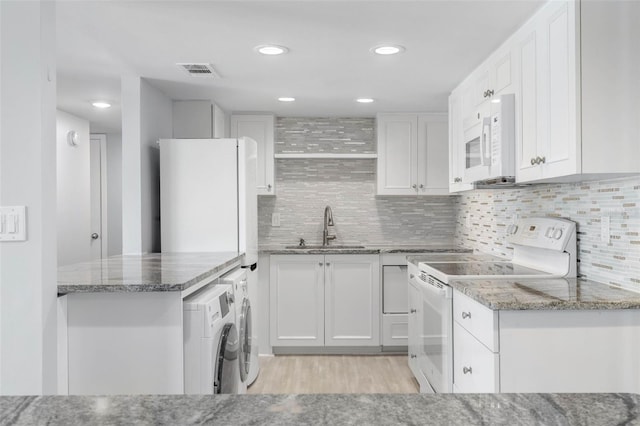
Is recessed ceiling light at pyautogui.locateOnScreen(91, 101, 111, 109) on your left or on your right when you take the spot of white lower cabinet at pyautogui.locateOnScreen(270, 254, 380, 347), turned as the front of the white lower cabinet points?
on your right

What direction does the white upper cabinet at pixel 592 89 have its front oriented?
to the viewer's left

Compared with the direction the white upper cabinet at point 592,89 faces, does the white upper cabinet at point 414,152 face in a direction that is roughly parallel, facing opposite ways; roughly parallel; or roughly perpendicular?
roughly perpendicular

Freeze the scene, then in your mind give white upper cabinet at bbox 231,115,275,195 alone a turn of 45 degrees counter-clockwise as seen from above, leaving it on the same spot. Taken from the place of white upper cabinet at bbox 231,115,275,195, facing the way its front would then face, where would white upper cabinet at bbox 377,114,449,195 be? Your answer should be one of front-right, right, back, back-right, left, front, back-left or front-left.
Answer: front-left

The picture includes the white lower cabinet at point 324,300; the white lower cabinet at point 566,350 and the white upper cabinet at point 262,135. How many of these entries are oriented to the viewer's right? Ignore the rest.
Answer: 0

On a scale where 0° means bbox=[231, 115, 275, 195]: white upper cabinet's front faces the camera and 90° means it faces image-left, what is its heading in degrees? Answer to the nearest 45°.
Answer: approximately 0°

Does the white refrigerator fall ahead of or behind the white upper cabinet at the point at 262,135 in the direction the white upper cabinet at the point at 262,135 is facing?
ahead

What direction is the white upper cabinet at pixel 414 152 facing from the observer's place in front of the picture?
facing the viewer

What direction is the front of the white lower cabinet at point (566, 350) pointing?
to the viewer's left

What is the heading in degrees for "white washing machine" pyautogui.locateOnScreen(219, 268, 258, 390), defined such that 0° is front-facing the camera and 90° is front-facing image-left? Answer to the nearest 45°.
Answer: approximately 270°

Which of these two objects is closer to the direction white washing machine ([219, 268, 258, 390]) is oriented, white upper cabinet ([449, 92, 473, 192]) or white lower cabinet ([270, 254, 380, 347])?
the white upper cabinet

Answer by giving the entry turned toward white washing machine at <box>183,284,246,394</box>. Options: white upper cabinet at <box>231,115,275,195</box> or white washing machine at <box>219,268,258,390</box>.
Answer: the white upper cabinet

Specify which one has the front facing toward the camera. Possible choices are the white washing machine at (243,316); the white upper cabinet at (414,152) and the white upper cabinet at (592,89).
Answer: the white upper cabinet at (414,152)

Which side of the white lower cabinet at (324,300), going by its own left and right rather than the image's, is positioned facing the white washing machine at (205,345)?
front
